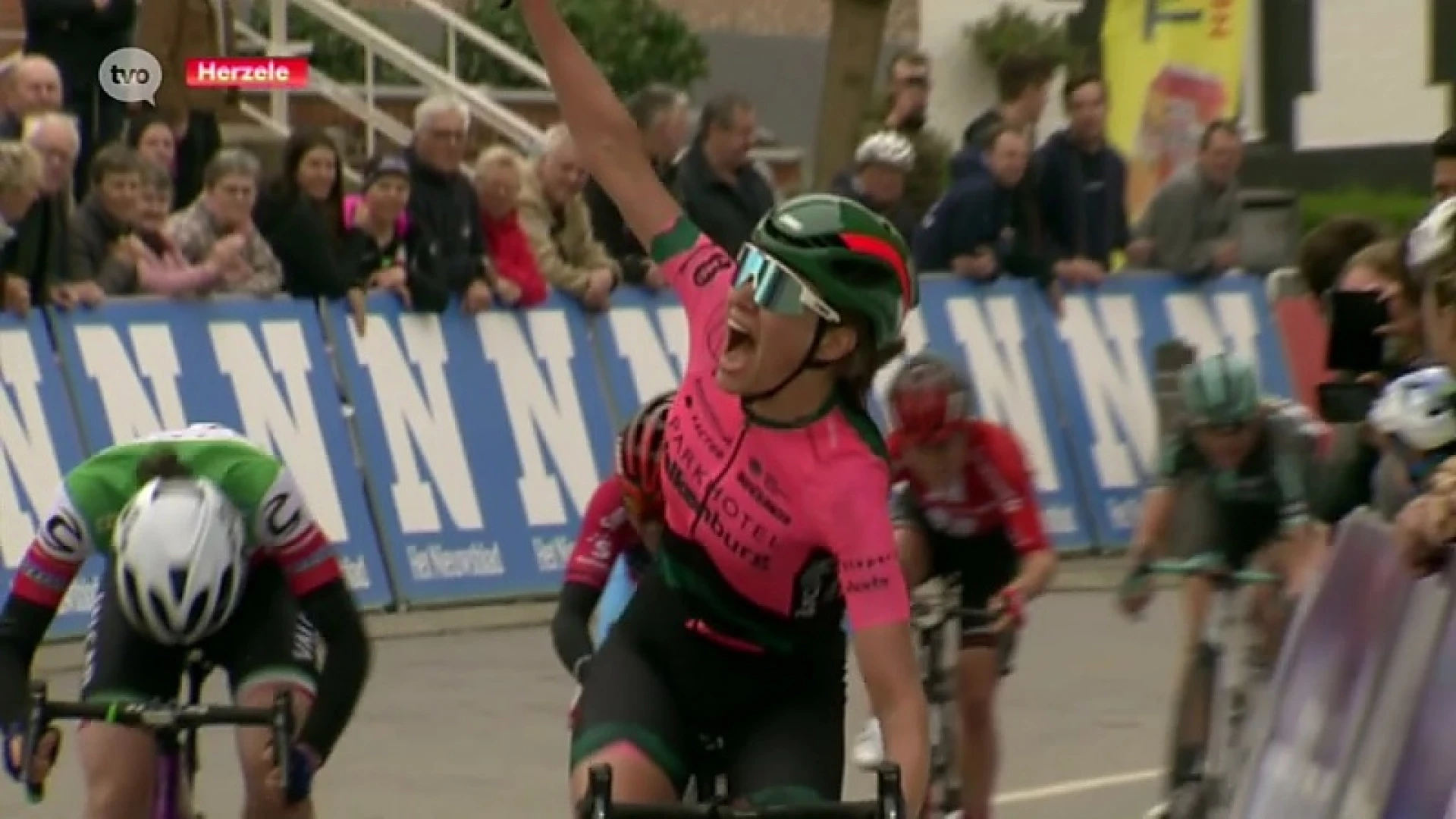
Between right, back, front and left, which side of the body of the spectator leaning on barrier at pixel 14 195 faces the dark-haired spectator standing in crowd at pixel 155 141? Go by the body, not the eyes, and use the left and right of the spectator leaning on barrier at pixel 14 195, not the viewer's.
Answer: left

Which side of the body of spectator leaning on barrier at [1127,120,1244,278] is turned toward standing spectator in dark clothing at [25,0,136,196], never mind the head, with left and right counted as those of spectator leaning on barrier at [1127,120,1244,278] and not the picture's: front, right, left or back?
right

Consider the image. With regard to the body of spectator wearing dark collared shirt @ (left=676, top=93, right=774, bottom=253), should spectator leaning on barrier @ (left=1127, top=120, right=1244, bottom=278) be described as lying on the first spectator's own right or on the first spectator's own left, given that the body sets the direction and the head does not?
on the first spectator's own left

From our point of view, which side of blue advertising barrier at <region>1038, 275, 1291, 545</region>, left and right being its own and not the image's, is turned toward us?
front

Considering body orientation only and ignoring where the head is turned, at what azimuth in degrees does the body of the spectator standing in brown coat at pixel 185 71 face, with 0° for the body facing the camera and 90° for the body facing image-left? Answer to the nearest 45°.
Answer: approximately 315°

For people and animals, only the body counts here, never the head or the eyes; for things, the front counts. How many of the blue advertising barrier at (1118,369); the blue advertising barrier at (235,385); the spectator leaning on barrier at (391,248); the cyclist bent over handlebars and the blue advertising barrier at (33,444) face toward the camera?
5

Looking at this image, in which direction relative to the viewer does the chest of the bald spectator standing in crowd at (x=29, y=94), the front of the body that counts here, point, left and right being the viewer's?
facing the viewer and to the right of the viewer

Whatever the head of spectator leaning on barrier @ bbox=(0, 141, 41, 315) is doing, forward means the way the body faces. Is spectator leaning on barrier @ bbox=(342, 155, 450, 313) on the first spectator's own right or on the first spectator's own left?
on the first spectator's own left

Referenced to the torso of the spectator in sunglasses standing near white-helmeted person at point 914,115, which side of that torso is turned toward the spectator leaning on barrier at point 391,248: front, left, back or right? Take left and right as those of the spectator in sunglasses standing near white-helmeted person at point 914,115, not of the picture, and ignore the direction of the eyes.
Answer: right

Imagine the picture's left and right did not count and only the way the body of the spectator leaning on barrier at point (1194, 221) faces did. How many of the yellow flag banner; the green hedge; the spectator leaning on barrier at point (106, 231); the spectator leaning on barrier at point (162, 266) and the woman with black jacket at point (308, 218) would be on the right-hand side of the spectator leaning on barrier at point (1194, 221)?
3

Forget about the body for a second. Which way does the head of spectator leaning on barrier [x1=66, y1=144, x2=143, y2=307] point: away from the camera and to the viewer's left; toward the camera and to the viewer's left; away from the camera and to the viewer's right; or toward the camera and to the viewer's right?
toward the camera and to the viewer's right

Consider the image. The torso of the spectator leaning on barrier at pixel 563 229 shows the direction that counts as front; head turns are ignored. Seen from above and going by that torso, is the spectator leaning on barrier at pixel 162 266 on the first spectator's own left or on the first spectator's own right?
on the first spectator's own right

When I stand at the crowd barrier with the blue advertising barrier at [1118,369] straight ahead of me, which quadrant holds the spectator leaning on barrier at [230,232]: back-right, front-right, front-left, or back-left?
front-left
